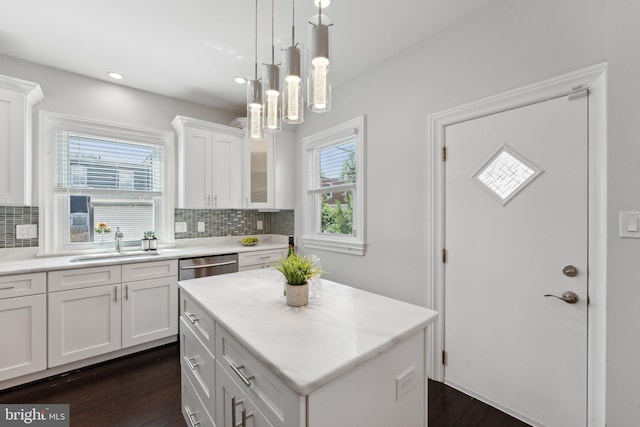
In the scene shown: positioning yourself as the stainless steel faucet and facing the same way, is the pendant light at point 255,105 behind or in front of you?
in front

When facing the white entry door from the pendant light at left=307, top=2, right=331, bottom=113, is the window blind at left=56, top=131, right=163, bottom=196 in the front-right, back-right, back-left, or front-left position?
back-left

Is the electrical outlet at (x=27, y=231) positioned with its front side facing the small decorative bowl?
no

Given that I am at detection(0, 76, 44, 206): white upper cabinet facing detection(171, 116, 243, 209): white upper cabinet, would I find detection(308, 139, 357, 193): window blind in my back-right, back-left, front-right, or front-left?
front-right

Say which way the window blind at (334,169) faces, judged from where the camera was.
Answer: facing the viewer and to the left of the viewer

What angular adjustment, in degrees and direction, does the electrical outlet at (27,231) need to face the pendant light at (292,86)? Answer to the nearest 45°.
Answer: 0° — it already faces it

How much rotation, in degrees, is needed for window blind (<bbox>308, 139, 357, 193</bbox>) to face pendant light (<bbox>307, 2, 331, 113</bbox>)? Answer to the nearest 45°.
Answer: approximately 45° to its left

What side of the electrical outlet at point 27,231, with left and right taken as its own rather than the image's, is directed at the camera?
front

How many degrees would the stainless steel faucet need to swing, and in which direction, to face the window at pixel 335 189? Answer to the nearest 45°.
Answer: approximately 45° to its left

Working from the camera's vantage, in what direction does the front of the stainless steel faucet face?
facing the viewer

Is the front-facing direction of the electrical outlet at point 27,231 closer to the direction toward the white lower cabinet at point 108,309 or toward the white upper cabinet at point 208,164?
the white lower cabinet

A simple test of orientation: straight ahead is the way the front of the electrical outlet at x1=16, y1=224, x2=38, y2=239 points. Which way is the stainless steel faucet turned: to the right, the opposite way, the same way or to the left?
the same way

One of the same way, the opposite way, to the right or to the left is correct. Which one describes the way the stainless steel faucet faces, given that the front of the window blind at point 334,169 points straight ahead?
to the left

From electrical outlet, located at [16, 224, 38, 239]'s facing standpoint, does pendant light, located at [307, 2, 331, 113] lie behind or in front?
in front

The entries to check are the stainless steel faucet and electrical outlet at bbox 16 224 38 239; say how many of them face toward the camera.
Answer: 2

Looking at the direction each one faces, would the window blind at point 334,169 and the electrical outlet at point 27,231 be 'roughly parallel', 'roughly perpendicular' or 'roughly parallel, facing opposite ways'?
roughly perpendicular

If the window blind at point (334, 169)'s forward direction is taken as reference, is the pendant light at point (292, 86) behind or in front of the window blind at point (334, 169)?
in front
